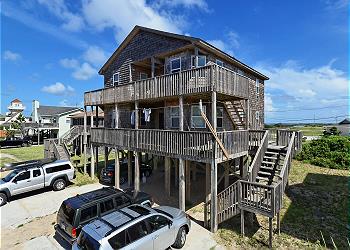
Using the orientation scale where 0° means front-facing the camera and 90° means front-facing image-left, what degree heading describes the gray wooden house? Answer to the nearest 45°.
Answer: approximately 45°

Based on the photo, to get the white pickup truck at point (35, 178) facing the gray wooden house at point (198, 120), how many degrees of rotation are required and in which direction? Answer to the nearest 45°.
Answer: approximately 90° to its left

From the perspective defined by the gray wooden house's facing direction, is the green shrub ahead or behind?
behind
